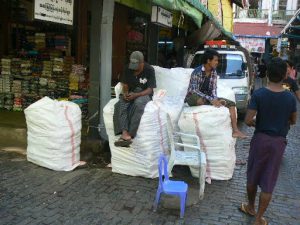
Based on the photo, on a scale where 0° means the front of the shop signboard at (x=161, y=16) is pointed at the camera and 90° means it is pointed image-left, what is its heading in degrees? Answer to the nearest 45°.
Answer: approximately 315°

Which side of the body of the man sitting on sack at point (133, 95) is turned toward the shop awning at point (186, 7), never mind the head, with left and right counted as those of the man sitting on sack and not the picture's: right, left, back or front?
back

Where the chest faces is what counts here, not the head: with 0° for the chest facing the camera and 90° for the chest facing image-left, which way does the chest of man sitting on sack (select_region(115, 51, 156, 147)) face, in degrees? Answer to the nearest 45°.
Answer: approximately 45°

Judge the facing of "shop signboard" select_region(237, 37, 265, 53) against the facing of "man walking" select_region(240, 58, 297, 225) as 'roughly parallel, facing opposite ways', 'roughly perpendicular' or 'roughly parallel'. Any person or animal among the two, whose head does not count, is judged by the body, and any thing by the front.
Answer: roughly parallel, facing opposite ways

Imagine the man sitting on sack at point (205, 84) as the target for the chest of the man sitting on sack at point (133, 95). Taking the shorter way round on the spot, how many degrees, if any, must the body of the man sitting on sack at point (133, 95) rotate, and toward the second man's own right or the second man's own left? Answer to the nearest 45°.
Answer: approximately 135° to the second man's own left

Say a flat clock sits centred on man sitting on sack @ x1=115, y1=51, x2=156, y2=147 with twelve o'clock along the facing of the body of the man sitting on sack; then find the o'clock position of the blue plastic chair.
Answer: The blue plastic chair is roughly at 10 o'clock from the man sitting on sack.

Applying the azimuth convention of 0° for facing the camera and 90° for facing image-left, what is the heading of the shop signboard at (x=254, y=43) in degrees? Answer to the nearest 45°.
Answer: approximately 0°

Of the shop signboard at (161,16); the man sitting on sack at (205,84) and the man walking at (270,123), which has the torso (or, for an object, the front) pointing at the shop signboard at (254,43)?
the man walking

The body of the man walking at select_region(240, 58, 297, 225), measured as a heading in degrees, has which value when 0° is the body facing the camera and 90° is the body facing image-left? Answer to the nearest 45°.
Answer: approximately 180°

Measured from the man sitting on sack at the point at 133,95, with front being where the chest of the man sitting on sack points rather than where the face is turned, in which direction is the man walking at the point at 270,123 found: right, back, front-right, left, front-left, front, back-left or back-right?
left

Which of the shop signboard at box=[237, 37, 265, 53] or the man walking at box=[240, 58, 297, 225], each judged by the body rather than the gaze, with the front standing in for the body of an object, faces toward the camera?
the shop signboard

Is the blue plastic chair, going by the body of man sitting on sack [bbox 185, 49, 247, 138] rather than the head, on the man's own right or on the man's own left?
on the man's own right

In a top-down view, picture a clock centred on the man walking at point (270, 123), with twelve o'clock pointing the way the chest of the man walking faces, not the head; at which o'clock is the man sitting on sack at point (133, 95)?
The man sitting on sack is roughly at 10 o'clock from the man walking.

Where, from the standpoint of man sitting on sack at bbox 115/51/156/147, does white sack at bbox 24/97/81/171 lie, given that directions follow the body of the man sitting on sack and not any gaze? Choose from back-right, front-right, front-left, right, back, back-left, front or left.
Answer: front-right

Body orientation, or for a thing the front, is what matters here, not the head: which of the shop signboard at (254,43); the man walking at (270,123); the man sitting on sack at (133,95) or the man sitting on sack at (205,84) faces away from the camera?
the man walking

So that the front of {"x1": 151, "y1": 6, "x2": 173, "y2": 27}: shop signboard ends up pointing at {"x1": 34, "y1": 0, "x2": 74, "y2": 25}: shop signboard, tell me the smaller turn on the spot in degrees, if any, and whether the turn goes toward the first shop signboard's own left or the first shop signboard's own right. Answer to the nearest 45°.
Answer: approximately 90° to the first shop signboard's own right

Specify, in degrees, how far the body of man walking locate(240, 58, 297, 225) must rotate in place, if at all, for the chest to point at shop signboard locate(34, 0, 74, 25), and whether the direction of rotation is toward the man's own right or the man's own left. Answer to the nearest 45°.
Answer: approximately 90° to the man's own left

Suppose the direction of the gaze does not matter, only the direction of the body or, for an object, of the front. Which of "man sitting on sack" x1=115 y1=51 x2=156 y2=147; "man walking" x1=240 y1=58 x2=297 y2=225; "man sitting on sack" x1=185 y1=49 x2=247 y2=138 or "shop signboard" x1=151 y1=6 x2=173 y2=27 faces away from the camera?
the man walking
